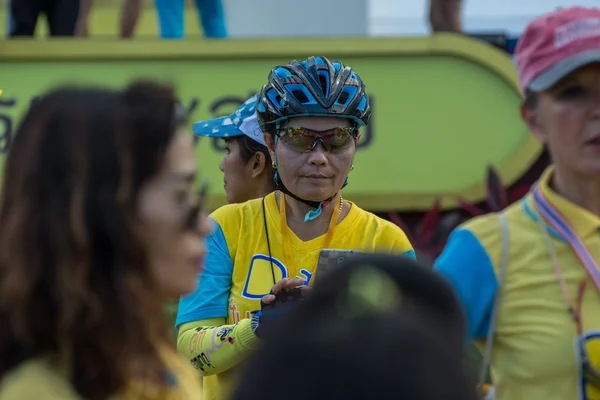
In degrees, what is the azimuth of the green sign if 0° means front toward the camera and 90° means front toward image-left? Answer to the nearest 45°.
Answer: approximately 0°

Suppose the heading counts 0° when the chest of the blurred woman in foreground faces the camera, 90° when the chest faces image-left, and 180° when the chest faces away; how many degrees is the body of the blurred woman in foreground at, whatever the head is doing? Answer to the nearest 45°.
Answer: approximately 270°

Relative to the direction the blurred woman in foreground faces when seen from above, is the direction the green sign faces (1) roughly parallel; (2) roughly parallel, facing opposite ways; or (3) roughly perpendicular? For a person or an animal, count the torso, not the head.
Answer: roughly perpendicular

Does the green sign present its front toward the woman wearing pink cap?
yes

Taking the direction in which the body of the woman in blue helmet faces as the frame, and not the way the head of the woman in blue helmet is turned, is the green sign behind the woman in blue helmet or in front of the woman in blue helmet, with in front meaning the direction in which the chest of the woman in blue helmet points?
behind

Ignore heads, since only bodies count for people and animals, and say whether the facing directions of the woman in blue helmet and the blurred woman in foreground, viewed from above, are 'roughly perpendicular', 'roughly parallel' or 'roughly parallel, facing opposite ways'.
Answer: roughly perpendicular

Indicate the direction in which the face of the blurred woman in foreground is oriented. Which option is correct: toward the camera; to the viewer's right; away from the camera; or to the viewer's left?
to the viewer's right

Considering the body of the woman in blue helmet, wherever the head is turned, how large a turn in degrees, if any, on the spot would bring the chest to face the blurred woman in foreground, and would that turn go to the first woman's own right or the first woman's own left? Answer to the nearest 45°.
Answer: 0° — they already face them
